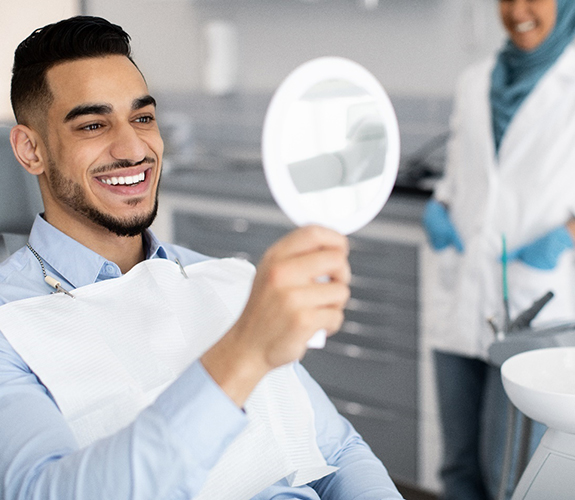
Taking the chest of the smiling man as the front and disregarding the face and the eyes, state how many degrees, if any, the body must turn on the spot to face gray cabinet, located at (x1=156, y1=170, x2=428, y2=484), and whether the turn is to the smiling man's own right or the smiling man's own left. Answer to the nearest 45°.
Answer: approximately 90° to the smiling man's own left

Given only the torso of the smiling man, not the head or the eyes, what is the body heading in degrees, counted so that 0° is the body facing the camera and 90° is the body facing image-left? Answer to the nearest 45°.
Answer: approximately 315°

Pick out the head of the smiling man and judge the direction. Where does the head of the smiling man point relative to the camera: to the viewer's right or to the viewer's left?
to the viewer's right
